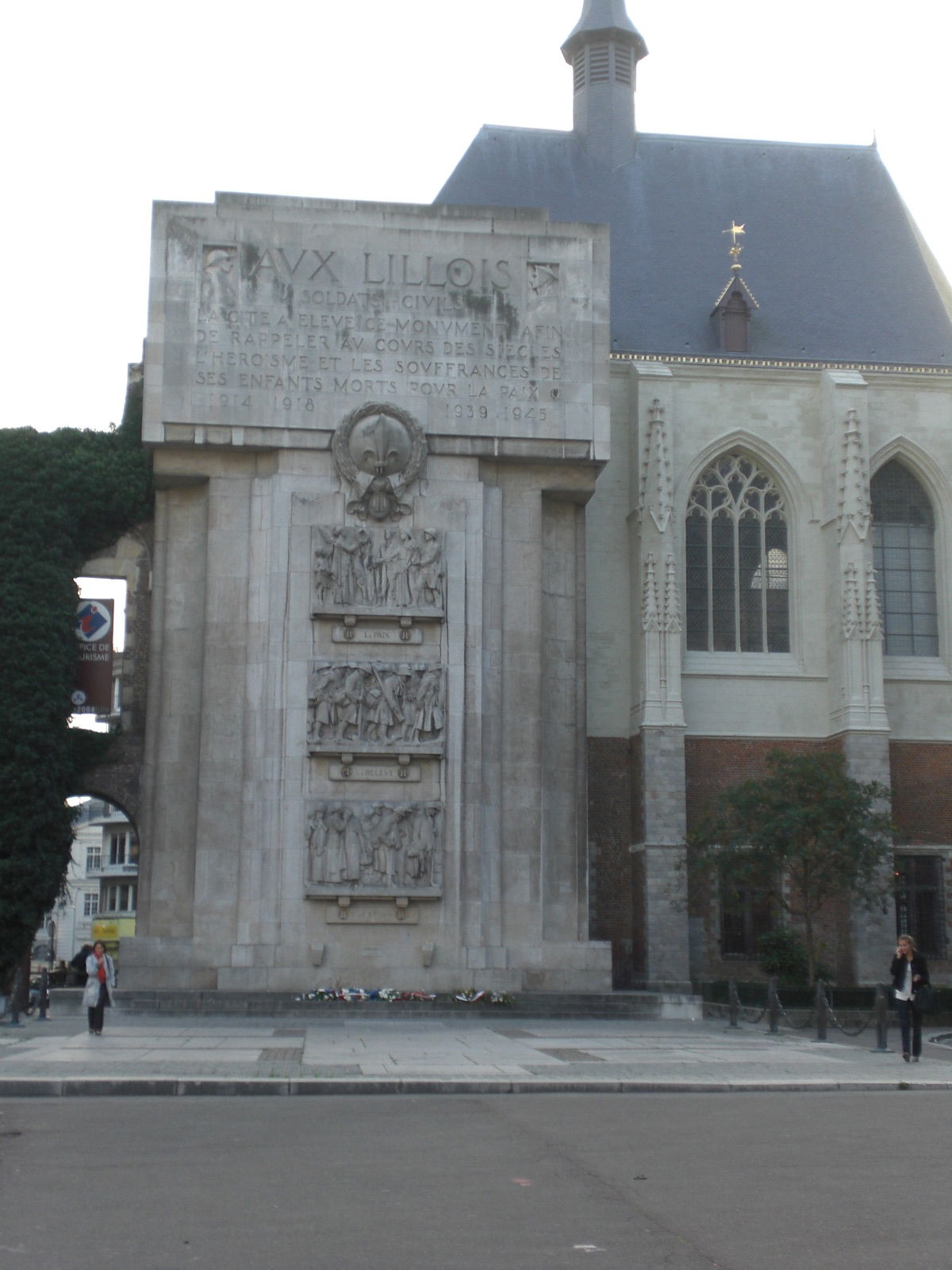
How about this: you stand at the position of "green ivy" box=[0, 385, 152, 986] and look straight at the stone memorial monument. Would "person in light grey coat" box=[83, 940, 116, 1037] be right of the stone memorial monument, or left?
right

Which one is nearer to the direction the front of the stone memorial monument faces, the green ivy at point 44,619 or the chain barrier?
the chain barrier

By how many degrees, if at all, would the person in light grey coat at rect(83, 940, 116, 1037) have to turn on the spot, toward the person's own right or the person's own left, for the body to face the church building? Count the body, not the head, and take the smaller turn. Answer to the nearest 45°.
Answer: approximately 135° to the person's own left

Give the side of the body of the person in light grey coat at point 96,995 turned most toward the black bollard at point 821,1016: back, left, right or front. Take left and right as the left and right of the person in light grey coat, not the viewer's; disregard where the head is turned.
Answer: left

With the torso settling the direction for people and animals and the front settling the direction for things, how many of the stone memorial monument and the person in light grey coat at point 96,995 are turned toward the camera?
2

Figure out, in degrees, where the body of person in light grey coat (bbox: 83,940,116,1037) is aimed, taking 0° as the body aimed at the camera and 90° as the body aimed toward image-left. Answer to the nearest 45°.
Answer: approximately 0°

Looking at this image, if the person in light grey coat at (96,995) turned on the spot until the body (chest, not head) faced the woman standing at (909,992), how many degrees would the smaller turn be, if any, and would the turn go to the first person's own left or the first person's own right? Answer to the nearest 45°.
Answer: approximately 45° to the first person's own left

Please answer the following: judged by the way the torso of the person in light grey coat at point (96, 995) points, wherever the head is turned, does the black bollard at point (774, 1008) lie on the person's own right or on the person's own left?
on the person's own left

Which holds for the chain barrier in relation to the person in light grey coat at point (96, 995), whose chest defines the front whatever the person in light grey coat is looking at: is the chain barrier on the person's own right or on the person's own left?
on the person's own left

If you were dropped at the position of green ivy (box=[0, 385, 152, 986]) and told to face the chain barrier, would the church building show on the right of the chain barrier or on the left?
left

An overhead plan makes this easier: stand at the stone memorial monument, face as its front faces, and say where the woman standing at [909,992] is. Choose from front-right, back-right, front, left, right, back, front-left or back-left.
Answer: front-left

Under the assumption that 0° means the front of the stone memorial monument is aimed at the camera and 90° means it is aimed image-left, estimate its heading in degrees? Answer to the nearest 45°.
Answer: approximately 0°

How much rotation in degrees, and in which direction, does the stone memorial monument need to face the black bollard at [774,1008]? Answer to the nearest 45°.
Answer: approximately 45° to its left

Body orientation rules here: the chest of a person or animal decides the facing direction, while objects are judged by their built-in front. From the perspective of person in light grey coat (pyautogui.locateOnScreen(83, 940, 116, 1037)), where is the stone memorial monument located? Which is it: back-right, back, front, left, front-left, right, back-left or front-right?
back-left
